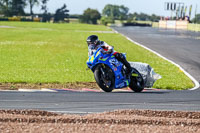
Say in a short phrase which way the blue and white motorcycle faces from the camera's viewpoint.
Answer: facing the viewer and to the left of the viewer
